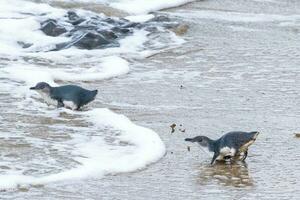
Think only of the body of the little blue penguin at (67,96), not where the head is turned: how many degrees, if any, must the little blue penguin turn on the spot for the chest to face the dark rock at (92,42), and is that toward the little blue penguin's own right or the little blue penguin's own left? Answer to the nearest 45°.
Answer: approximately 90° to the little blue penguin's own right

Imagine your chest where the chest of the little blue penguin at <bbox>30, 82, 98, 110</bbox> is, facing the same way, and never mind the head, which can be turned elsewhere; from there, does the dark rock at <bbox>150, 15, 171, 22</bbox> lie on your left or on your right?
on your right

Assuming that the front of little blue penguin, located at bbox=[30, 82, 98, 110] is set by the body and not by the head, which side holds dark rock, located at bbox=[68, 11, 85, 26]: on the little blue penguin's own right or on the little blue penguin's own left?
on the little blue penguin's own right

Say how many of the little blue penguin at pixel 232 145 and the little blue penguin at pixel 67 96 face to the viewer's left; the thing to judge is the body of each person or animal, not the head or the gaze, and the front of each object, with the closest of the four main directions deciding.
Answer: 2

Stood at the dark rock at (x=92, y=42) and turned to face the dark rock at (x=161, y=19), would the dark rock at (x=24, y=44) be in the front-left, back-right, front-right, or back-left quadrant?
back-left

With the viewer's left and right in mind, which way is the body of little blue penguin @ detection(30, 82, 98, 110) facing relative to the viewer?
facing to the left of the viewer

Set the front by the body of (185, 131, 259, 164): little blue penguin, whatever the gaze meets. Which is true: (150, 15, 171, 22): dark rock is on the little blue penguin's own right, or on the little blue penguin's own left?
on the little blue penguin's own right

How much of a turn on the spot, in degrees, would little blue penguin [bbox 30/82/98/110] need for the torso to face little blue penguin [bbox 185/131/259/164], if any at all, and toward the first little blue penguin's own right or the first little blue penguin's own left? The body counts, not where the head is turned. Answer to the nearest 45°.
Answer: approximately 135° to the first little blue penguin's own left

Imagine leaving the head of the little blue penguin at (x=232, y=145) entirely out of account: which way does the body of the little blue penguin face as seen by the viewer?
to the viewer's left

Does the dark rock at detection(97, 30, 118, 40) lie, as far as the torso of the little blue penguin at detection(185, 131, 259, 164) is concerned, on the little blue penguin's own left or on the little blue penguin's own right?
on the little blue penguin's own right
